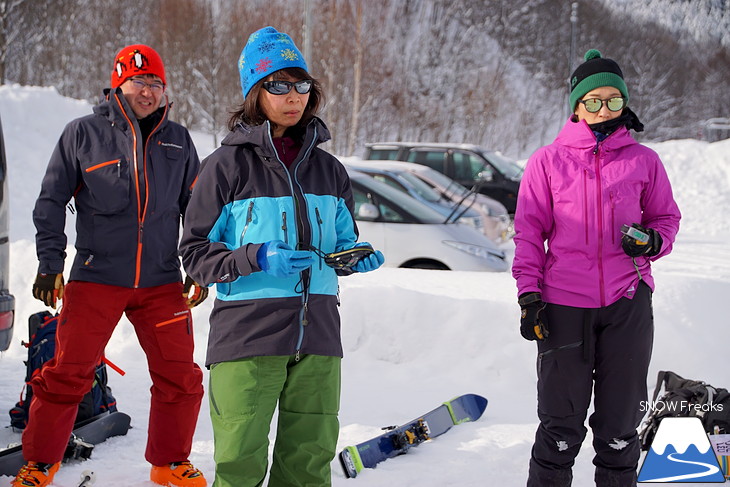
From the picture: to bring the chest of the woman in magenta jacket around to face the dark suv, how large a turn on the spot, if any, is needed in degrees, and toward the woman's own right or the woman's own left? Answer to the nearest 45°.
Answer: approximately 180°

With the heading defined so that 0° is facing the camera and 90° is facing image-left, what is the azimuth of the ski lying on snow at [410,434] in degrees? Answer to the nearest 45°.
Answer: approximately 225°

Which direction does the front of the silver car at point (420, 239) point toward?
to the viewer's right

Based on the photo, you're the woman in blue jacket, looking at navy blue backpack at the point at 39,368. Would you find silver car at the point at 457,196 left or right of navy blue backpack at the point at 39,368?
right

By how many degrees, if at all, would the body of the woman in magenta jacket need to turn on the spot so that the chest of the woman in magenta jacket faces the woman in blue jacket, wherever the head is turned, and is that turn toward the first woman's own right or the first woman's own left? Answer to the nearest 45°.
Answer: approximately 45° to the first woman's own right

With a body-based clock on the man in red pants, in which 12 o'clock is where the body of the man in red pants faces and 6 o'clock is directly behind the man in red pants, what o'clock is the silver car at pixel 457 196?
The silver car is roughly at 7 o'clock from the man in red pants.

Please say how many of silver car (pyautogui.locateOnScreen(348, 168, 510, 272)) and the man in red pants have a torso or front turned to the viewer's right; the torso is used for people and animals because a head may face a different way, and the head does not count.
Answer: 1

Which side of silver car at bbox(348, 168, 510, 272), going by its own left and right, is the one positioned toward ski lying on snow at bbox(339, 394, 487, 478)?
right

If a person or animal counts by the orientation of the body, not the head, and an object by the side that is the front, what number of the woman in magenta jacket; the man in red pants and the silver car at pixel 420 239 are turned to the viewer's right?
1

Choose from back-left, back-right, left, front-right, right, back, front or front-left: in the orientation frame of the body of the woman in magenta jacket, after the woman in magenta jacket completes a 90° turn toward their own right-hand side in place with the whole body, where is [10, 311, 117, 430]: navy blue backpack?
front

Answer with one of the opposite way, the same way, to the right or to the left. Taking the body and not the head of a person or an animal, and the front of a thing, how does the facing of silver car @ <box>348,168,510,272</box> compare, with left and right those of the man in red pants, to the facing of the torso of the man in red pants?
to the left
